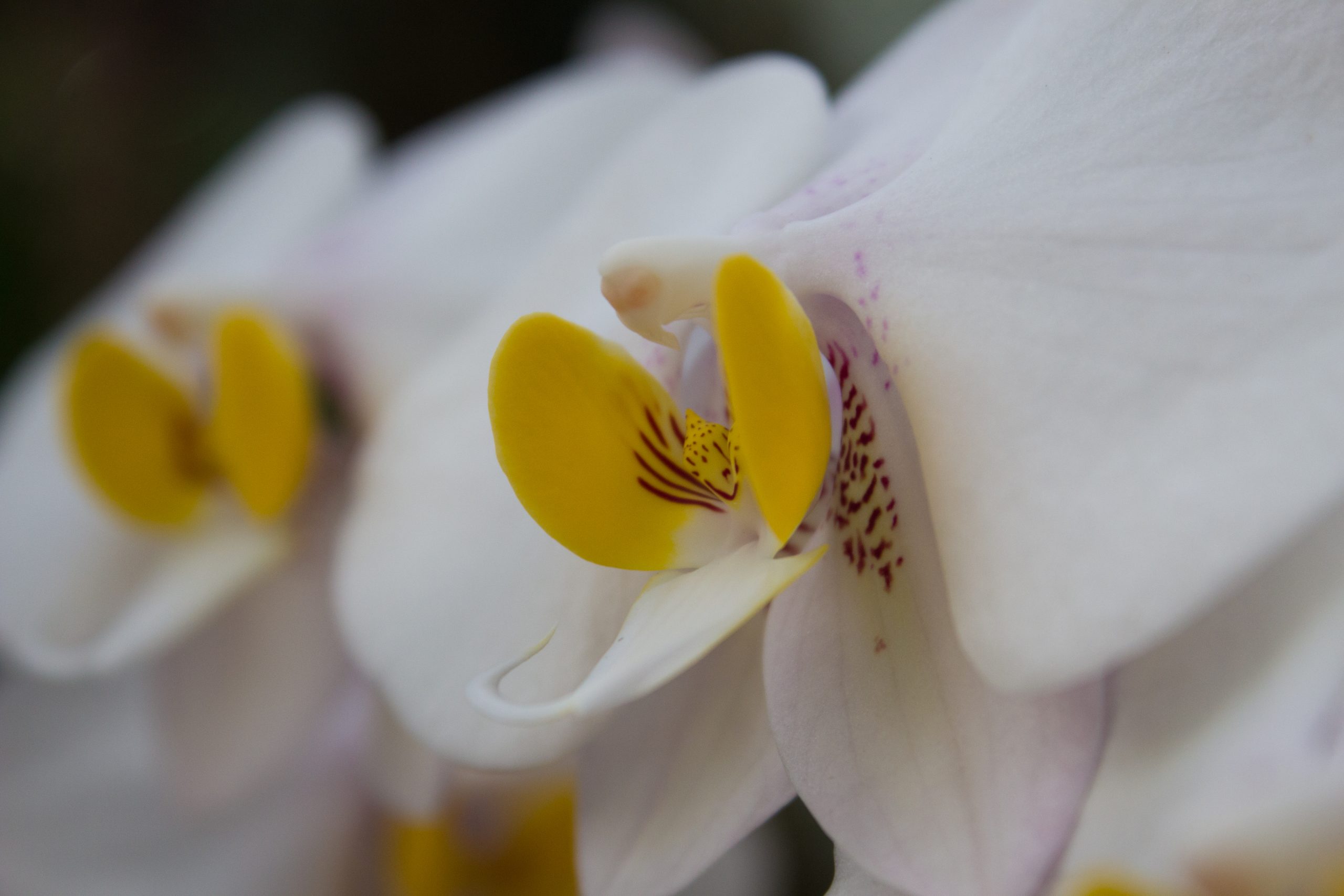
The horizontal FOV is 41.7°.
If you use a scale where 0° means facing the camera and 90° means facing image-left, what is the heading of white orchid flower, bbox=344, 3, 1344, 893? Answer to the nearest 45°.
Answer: approximately 45°
